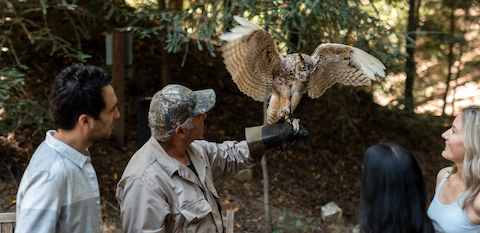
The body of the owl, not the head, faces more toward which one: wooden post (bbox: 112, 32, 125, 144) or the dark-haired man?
the dark-haired man

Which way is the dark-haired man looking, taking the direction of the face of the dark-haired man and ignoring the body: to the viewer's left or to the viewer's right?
to the viewer's right

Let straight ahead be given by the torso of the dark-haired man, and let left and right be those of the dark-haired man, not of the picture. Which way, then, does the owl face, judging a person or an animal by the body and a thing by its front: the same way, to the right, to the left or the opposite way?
to the right

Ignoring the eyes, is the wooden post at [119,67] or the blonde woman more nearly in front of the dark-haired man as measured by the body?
the blonde woman

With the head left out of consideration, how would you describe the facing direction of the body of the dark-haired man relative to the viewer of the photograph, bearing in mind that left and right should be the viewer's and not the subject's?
facing to the right of the viewer

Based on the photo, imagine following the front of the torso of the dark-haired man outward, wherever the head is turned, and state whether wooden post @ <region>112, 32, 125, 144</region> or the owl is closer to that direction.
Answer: the owl

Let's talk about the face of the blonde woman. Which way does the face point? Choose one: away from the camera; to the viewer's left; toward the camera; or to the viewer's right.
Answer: to the viewer's left

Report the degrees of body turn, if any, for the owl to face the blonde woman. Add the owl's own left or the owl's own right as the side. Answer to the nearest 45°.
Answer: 0° — it already faces them

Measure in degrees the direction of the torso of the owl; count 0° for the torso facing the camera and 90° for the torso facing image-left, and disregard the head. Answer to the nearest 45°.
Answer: approximately 315°
